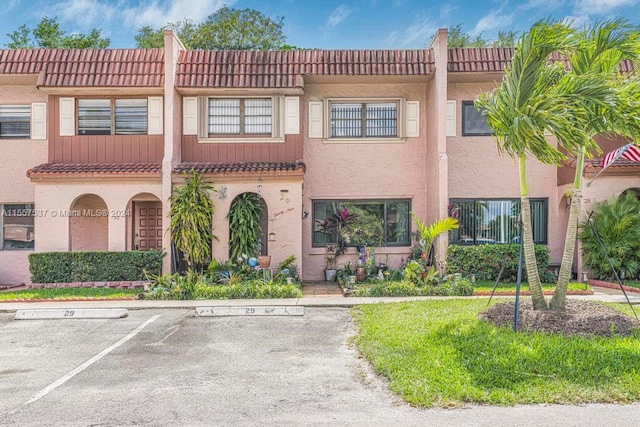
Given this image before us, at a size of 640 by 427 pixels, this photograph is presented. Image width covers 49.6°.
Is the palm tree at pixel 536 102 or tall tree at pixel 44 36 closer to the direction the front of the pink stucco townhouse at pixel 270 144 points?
the palm tree

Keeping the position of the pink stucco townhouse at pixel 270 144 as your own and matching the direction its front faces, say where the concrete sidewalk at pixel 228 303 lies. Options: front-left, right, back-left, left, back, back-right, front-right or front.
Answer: front

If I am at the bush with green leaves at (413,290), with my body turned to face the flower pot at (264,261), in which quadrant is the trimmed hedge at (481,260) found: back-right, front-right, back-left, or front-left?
back-right

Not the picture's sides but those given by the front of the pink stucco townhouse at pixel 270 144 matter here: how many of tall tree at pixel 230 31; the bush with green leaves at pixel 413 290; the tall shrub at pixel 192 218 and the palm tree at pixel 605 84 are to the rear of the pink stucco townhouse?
1

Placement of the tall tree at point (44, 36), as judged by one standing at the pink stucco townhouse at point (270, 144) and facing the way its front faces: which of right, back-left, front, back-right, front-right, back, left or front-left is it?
back-right

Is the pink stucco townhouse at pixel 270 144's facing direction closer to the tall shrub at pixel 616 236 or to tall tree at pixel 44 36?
the tall shrub

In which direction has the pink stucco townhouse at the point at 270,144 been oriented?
toward the camera

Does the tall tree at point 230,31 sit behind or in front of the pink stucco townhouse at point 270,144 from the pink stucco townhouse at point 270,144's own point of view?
behind

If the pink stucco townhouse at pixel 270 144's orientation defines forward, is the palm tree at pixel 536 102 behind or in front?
in front

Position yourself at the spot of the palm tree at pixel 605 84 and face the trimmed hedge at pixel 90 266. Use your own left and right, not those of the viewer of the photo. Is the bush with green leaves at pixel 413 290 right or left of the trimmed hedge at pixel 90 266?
right

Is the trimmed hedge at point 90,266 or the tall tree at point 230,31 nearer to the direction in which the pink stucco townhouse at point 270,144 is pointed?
the trimmed hedge
